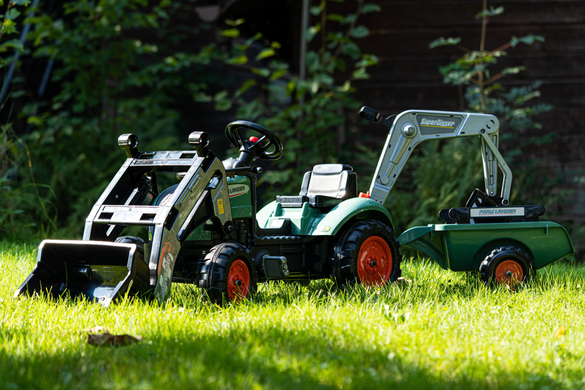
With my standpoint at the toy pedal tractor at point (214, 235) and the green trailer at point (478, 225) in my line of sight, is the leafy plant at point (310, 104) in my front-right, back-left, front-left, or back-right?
front-left

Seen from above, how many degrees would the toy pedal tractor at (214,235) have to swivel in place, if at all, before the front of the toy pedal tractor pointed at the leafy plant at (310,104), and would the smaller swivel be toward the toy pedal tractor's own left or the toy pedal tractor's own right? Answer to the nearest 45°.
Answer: approximately 135° to the toy pedal tractor's own right

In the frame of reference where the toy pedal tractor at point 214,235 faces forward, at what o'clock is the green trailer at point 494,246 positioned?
The green trailer is roughly at 7 o'clock from the toy pedal tractor.

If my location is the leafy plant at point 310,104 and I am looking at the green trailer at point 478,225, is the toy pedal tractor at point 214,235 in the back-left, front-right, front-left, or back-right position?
front-right

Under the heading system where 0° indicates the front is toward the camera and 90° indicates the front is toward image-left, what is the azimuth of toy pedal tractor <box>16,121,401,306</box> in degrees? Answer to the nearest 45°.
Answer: approximately 45°
